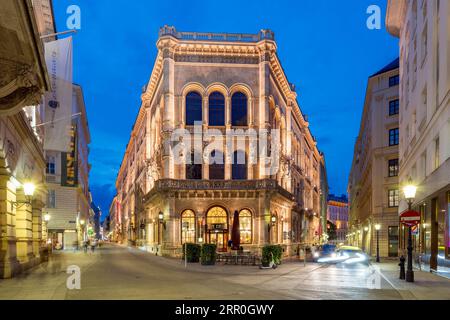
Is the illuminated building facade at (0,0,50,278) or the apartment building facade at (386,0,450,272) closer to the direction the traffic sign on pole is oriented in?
the illuminated building facade

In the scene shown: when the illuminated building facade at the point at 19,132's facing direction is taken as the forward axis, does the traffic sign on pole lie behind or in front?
in front

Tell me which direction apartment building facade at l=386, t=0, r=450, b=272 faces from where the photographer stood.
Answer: facing to the left of the viewer

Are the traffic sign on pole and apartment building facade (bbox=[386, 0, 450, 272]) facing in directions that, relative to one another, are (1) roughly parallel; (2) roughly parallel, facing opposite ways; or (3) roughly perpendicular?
roughly perpendicular

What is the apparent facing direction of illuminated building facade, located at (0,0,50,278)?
to the viewer's right

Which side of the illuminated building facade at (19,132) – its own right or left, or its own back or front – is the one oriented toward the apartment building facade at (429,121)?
front

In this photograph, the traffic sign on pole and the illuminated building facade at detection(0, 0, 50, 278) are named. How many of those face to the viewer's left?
0

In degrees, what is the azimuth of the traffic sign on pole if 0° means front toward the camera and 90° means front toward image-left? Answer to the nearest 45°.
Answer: approximately 0°
